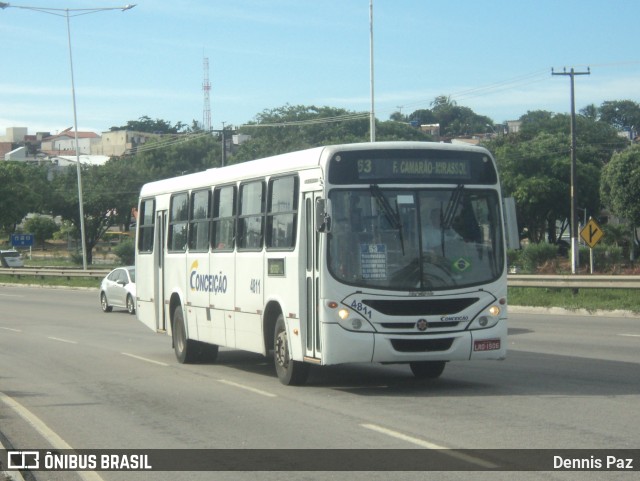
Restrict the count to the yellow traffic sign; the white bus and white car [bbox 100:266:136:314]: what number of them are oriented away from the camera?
0

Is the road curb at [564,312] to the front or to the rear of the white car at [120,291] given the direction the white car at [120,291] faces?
to the front

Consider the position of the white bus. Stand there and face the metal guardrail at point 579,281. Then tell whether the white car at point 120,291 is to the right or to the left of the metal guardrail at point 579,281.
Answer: left

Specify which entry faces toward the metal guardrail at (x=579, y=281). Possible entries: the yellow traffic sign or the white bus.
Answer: the yellow traffic sign

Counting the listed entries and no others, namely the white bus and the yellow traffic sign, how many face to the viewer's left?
0

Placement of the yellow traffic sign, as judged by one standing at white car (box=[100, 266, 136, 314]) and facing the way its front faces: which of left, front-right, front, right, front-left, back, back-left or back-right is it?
front-left

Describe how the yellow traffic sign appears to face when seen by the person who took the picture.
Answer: facing the viewer

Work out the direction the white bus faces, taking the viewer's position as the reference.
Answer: facing the viewer and to the right of the viewer

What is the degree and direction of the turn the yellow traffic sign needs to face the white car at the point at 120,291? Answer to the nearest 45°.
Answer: approximately 45° to its right

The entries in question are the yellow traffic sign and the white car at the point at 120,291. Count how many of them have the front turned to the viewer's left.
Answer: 0

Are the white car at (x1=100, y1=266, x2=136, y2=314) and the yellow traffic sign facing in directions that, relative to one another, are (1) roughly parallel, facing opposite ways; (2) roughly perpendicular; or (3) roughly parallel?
roughly perpendicular

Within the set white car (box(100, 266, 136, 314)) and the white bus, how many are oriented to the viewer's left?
0

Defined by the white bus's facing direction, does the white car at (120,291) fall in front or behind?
behind

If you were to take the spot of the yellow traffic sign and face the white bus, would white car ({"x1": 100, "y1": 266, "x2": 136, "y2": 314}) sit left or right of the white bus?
right
